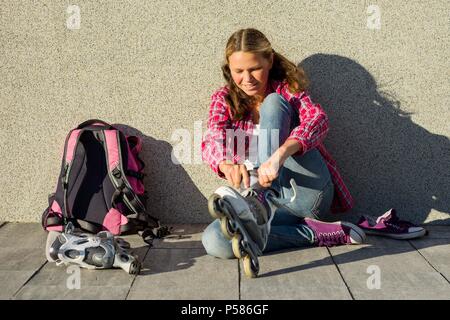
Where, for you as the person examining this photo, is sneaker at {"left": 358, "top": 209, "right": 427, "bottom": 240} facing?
facing to the right of the viewer

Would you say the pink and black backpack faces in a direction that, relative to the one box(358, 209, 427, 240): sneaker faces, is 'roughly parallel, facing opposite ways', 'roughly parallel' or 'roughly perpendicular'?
roughly perpendicular

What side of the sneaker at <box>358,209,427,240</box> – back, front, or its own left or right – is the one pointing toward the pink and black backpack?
back

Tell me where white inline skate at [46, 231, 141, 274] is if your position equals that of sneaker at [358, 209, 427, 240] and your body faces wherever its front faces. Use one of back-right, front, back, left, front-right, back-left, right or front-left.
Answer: back-right
